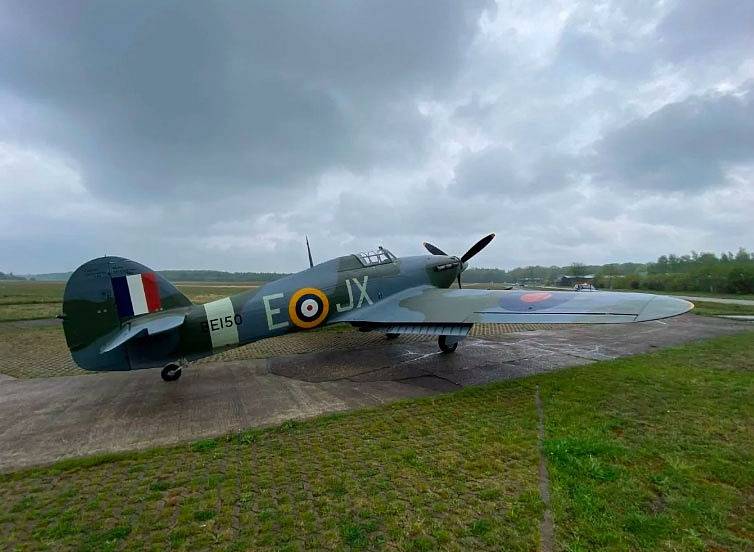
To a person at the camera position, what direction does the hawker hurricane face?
facing away from the viewer and to the right of the viewer
